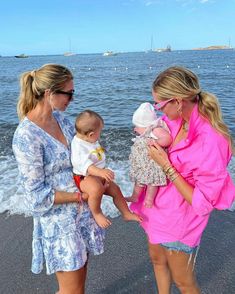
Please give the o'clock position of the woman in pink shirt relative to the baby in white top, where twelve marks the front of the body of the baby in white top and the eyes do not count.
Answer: The woman in pink shirt is roughly at 11 o'clock from the baby in white top.

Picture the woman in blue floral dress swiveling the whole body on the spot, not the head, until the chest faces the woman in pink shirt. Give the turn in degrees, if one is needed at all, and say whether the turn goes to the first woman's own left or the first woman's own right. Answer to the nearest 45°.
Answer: approximately 45° to the first woman's own left

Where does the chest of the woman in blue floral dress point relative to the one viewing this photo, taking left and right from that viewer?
facing the viewer and to the right of the viewer

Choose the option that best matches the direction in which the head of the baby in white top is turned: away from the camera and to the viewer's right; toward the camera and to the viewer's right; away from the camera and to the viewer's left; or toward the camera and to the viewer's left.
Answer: away from the camera and to the viewer's right

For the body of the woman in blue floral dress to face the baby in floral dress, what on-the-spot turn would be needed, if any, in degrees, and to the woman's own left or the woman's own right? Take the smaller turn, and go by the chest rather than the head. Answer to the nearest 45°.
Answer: approximately 45° to the woman's own left

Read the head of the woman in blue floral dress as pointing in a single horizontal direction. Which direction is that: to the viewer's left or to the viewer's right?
to the viewer's right

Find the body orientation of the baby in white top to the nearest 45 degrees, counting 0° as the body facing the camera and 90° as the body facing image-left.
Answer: approximately 315°
